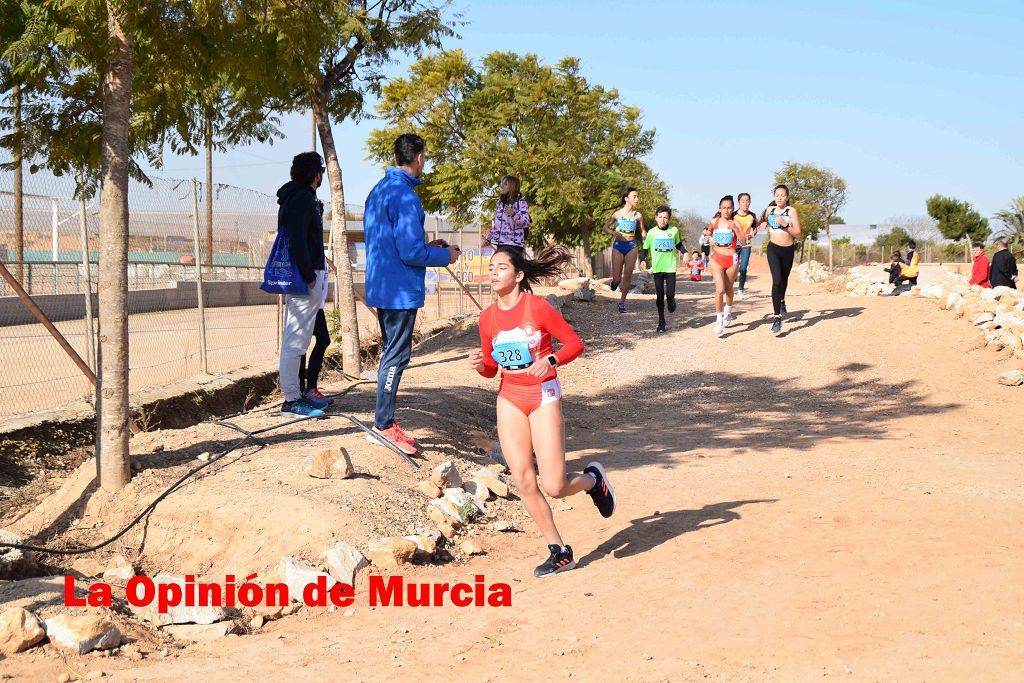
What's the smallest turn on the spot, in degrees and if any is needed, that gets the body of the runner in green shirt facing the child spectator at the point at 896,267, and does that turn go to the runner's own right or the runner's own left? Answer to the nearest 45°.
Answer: approximately 135° to the runner's own left

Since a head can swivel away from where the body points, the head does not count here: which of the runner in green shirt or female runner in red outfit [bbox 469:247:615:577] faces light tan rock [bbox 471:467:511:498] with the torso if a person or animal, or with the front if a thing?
the runner in green shirt

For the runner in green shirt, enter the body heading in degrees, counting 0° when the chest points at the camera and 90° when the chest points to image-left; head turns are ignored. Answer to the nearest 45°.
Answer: approximately 0°

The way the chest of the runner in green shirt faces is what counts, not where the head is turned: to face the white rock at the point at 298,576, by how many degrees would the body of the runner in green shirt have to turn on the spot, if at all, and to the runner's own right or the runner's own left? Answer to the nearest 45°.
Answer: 0° — they already face it

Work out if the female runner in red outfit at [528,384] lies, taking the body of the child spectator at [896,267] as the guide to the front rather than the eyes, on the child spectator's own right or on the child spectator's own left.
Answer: on the child spectator's own left

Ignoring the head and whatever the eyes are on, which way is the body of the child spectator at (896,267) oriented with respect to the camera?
to the viewer's left

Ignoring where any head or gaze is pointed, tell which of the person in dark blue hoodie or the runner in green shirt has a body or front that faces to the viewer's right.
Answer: the person in dark blue hoodie

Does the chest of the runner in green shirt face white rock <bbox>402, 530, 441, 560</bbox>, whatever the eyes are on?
yes

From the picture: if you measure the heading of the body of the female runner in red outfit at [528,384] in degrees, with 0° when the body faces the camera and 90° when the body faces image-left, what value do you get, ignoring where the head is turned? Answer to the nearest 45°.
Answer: approximately 45°

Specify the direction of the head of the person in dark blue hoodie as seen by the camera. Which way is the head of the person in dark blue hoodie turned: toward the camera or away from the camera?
away from the camera

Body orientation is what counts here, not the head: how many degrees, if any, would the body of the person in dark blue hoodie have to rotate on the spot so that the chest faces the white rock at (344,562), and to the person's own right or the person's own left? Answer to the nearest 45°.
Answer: approximately 90° to the person's own right

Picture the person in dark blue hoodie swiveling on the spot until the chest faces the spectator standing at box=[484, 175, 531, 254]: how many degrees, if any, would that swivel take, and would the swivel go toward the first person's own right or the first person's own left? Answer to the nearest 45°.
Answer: approximately 45° to the first person's own left

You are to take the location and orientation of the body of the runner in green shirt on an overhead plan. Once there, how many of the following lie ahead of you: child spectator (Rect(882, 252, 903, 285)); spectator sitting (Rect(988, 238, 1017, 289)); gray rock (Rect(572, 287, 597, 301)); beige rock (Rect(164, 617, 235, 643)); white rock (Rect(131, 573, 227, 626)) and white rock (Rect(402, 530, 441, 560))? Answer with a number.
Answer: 3

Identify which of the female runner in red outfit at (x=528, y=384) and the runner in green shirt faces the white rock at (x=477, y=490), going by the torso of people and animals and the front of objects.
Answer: the runner in green shirt

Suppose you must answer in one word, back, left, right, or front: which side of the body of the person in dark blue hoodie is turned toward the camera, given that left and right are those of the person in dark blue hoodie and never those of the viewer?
right
